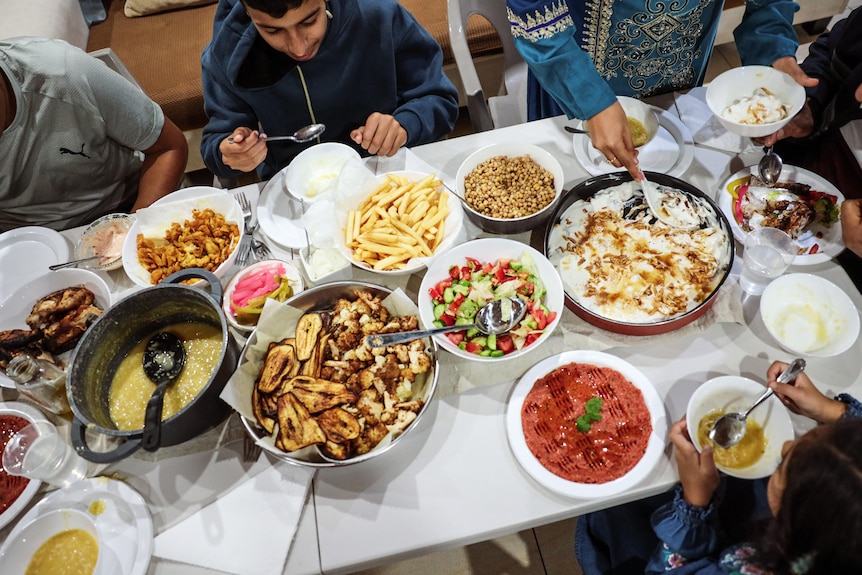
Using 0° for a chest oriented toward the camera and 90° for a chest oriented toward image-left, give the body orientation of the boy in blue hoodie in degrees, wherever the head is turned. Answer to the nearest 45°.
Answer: approximately 0°

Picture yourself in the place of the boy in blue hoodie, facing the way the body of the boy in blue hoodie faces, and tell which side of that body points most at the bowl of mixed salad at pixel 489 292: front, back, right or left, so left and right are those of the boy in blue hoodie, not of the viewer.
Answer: front

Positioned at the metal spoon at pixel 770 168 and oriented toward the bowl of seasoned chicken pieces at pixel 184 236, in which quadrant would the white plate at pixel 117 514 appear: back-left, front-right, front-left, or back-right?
front-left

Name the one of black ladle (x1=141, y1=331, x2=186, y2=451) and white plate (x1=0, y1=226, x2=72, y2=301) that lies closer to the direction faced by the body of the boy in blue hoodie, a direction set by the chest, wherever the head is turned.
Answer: the black ladle

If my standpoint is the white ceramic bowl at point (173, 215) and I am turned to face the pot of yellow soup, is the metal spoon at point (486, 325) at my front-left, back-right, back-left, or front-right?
front-left

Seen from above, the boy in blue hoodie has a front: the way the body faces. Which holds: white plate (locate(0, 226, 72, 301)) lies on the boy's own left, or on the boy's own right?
on the boy's own right

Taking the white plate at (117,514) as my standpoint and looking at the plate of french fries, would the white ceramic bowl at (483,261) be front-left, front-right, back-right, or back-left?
front-right

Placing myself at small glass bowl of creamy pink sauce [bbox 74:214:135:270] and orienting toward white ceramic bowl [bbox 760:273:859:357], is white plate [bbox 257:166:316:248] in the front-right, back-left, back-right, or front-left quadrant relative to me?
front-left

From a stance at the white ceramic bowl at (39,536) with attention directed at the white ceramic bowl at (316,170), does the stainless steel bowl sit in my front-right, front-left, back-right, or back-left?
front-right

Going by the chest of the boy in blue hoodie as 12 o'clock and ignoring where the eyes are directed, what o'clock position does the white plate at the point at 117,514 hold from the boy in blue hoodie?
The white plate is roughly at 1 o'clock from the boy in blue hoodie.

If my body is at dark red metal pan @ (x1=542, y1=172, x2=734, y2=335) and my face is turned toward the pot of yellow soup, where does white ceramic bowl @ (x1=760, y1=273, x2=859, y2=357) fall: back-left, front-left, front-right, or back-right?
back-left

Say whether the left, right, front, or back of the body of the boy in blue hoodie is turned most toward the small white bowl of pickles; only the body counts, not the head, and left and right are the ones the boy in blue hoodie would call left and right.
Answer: front

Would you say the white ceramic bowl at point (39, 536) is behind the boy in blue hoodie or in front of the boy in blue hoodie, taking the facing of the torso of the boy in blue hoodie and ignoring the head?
in front

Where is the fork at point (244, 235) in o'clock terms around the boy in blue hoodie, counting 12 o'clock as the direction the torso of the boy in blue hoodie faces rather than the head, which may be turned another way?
The fork is roughly at 1 o'clock from the boy in blue hoodie.

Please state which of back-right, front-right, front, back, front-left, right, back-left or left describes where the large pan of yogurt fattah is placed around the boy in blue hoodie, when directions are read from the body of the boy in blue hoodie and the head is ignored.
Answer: front-left

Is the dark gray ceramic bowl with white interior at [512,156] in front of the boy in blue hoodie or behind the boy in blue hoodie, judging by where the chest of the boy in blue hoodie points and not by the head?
in front

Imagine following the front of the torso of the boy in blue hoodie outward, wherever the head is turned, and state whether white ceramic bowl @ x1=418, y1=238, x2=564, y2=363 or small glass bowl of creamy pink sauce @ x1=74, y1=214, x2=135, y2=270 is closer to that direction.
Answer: the white ceramic bowl

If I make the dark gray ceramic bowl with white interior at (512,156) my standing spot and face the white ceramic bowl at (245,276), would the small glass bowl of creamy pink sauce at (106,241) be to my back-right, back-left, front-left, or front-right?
front-right
